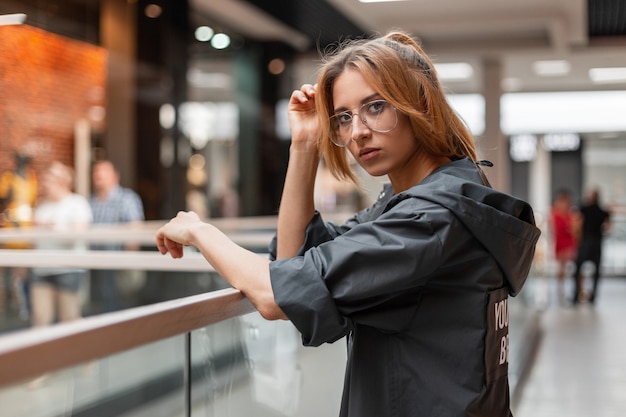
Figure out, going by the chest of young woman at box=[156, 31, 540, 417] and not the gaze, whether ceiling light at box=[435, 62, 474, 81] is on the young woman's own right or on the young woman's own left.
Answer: on the young woman's own right

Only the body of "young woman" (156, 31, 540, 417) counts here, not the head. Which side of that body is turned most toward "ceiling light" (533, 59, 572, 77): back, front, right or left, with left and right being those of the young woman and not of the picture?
right

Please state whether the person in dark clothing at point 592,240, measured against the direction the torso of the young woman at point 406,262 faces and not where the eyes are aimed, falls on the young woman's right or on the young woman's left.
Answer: on the young woman's right

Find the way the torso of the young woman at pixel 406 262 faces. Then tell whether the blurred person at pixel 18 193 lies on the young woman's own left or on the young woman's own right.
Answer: on the young woman's own right

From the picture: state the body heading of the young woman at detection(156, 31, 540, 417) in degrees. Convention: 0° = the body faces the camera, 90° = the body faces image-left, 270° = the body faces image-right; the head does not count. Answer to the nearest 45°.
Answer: approximately 90°
